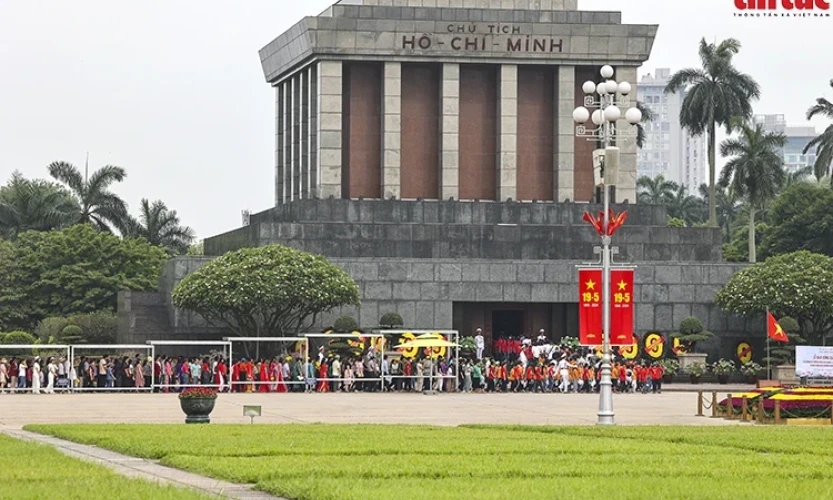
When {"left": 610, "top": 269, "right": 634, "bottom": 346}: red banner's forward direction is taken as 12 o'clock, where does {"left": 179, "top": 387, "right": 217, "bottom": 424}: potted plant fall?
The potted plant is roughly at 2 o'clock from the red banner.

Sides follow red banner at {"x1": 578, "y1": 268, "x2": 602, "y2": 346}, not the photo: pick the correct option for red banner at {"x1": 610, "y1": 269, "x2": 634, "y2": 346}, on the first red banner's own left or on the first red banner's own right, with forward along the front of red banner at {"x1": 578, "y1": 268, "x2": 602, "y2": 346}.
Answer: on the first red banner's own left

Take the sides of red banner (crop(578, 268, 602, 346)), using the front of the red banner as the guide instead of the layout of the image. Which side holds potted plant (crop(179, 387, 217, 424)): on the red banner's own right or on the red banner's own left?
on the red banner's own right

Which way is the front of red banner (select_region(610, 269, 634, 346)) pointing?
toward the camera

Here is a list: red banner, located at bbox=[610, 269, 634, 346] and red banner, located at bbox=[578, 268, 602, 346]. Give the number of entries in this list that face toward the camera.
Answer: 2

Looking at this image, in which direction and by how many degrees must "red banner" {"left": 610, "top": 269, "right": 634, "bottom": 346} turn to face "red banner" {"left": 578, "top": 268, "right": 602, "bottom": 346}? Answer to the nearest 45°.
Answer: approximately 135° to its right
